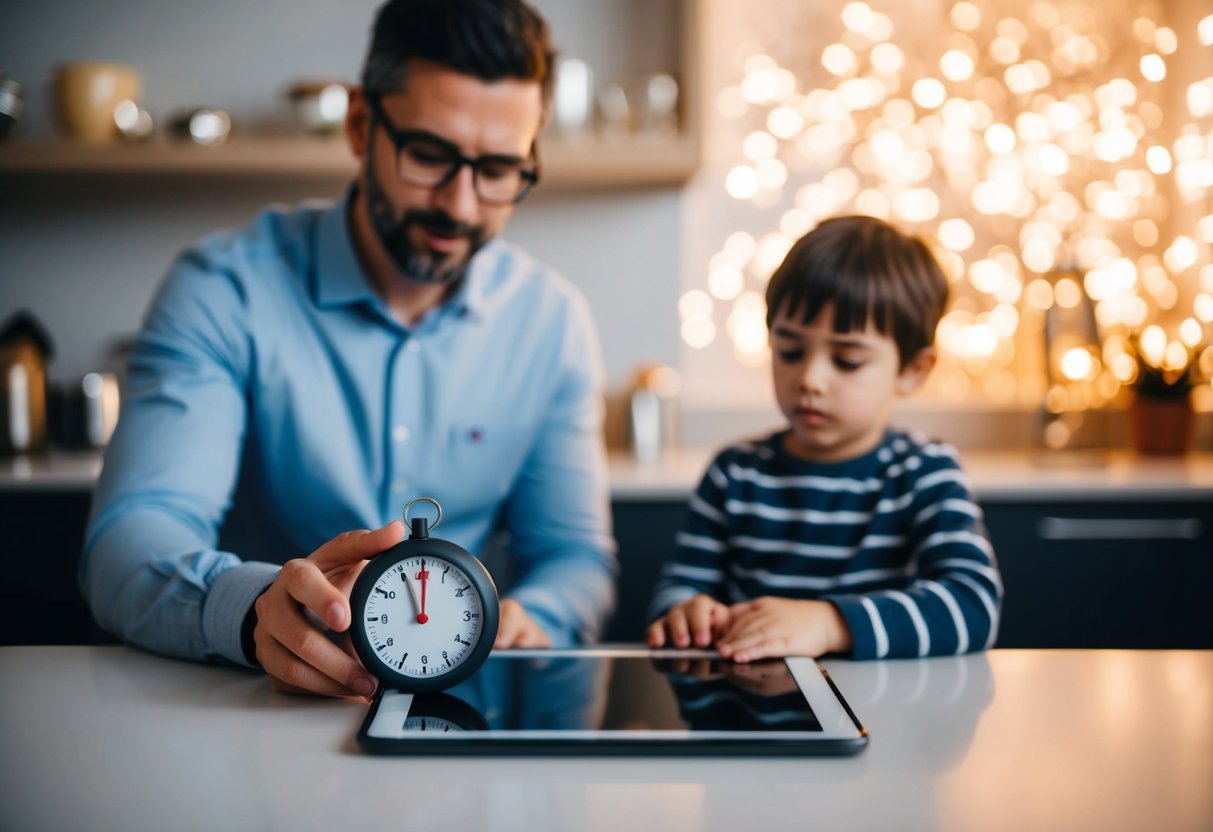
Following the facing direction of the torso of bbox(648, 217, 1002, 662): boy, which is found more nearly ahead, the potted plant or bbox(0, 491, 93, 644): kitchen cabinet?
the kitchen cabinet

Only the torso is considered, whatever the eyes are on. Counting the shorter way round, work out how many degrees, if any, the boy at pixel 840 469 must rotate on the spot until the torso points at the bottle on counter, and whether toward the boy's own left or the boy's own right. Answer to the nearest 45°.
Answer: approximately 135° to the boy's own right

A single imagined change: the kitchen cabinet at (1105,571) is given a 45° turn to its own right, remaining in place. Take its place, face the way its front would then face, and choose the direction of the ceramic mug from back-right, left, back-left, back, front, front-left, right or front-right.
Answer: front-right

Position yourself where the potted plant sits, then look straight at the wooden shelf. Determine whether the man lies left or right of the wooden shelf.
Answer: left

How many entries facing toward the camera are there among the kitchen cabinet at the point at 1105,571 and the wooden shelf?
2

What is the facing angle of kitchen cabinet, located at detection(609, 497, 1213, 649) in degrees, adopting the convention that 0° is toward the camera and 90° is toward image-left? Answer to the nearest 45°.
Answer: approximately 0°

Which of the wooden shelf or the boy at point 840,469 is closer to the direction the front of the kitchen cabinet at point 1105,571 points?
the boy

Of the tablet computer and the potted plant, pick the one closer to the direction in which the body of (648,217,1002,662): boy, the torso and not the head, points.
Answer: the tablet computer

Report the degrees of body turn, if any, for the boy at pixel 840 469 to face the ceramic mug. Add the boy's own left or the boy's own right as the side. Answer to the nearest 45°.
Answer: approximately 90° to the boy's own right

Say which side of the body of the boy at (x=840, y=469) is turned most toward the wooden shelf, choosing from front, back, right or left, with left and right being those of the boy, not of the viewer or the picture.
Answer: right

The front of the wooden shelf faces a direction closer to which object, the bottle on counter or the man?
the man
